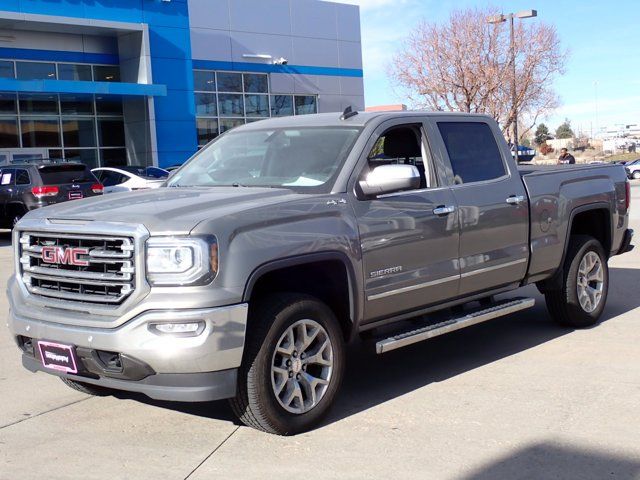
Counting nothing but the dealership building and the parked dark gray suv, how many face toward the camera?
1

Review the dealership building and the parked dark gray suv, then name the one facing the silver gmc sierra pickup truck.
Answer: the dealership building

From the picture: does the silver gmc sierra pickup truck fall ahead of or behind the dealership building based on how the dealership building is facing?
ahead

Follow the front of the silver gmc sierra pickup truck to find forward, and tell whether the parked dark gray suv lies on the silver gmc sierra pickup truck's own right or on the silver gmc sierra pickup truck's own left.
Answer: on the silver gmc sierra pickup truck's own right

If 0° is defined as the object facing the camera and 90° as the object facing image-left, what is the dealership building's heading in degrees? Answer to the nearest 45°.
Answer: approximately 0°

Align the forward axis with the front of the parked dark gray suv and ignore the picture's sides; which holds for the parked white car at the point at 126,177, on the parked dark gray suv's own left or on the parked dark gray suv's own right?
on the parked dark gray suv's own right

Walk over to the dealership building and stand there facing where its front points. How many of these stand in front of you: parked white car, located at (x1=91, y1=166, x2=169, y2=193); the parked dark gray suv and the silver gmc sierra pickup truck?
3

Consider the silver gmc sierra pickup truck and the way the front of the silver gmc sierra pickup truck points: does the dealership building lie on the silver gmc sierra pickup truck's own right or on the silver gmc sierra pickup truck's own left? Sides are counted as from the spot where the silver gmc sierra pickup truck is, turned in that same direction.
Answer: on the silver gmc sierra pickup truck's own right

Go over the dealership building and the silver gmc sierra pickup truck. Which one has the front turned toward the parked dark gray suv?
the dealership building

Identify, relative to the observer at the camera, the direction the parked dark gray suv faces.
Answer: facing away from the viewer and to the left of the viewer

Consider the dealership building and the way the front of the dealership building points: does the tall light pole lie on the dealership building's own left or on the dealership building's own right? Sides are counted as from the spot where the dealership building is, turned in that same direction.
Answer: on the dealership building's own left

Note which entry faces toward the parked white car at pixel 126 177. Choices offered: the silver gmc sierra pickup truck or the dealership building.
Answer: the dealership building

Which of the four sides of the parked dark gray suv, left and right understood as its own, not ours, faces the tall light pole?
right

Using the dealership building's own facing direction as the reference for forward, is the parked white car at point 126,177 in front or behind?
in front
